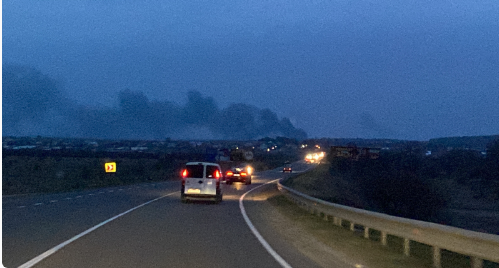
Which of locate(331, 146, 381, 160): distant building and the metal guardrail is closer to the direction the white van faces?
the distant building

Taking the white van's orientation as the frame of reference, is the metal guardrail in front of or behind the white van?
behind

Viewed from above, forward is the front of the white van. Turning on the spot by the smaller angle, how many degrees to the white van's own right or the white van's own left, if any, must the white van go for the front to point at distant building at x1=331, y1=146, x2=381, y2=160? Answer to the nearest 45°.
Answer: approximately 45° to the white van's own right

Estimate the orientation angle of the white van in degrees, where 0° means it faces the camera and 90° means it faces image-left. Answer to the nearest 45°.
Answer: approximately 180°

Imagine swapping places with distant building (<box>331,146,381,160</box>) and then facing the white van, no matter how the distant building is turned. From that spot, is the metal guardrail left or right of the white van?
left
